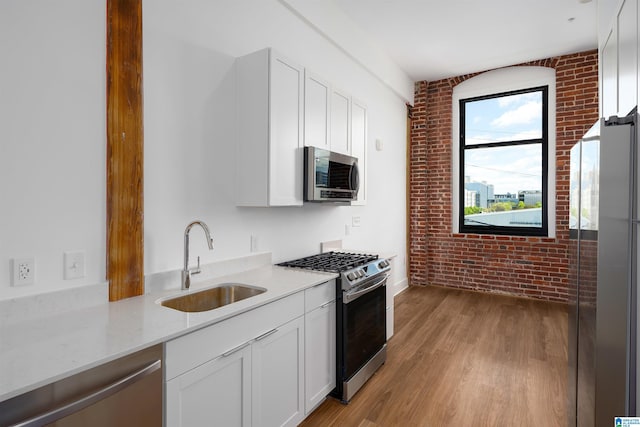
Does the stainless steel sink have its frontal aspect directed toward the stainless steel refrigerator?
yes

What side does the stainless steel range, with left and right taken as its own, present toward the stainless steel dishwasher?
right

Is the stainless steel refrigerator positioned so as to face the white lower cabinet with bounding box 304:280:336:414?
yes

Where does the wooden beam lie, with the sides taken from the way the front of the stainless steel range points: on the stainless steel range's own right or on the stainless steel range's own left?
on the stainless steel range's own right

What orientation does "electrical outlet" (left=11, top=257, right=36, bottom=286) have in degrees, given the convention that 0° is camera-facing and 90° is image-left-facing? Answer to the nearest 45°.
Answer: approximately 315°

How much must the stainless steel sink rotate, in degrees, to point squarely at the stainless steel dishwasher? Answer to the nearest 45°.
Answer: approximately 45° to its right

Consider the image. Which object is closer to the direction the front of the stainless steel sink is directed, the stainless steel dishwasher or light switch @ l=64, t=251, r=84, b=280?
the stainless steel dishwasher
